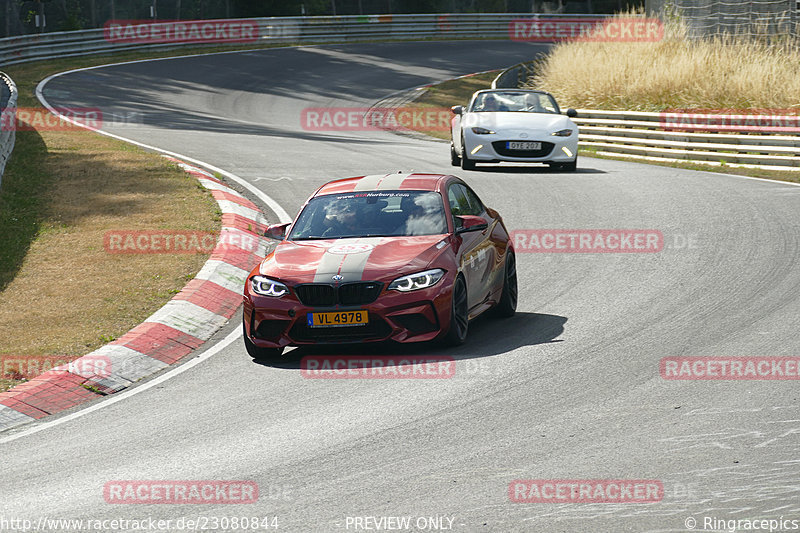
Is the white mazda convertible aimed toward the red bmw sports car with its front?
yes

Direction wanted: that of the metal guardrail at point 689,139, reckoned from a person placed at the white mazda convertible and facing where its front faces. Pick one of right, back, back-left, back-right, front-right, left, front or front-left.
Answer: back-left

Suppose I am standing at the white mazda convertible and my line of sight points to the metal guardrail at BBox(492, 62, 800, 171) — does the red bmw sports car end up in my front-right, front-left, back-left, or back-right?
back-right

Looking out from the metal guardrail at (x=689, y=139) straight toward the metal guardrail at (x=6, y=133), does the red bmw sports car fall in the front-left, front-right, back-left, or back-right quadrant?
front-left

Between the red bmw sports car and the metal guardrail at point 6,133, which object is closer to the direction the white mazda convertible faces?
the red bmw sports car

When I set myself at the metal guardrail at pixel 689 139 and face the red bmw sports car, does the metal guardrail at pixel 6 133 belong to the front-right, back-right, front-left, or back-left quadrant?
front-right

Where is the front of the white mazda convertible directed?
toward the camera

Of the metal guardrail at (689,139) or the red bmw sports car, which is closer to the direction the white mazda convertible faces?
the red bmw sports car

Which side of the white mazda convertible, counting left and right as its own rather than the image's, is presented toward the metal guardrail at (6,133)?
right

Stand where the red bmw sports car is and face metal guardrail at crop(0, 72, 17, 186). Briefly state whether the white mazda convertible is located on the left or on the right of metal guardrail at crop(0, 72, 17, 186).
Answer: right
